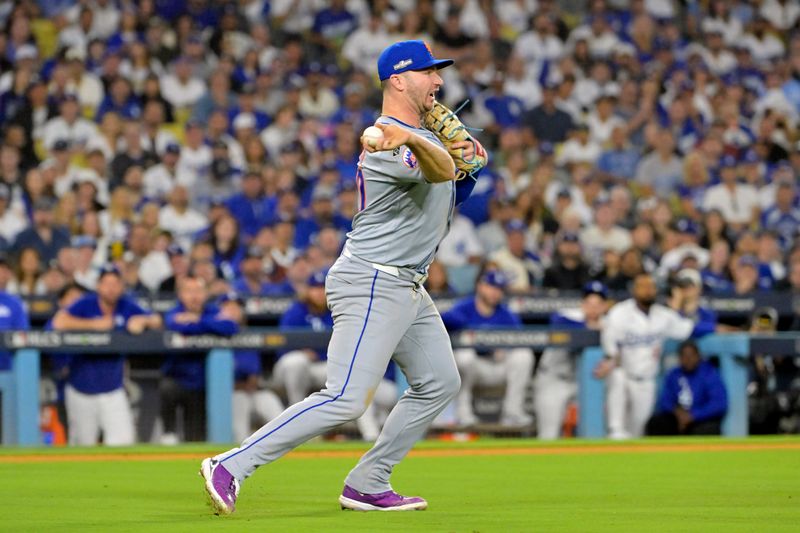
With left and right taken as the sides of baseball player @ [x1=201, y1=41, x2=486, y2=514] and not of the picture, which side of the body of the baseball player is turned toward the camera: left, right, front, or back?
right

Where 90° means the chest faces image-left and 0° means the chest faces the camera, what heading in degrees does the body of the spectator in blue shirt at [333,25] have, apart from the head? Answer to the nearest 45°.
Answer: approximately 0°

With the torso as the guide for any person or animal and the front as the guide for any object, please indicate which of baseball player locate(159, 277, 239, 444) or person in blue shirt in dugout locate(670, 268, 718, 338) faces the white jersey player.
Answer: the person in blue shirt in dugout

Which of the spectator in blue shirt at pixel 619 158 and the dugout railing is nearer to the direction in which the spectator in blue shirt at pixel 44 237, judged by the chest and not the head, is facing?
the dugout railing

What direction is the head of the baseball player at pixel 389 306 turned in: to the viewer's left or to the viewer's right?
to the viewer's right

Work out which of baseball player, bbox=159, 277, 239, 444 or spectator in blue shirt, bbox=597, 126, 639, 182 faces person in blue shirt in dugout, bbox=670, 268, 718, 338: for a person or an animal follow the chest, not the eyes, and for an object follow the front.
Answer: spectator in blue shirt, bbox=597, 126, 639, 182

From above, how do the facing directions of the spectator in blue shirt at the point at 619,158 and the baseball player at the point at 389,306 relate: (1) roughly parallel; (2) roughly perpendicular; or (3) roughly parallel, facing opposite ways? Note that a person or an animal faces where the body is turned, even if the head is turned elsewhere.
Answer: roughly perpendicular

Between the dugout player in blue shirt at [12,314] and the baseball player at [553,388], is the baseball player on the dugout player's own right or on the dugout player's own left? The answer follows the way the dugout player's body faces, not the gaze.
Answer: on the dugout player's own left
